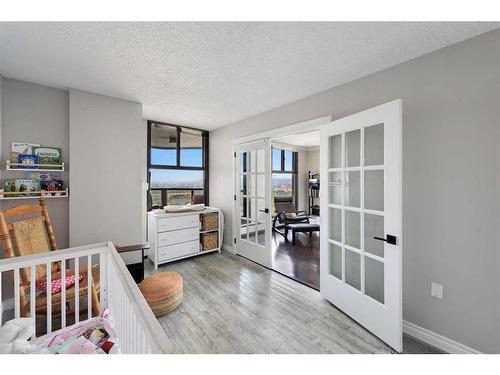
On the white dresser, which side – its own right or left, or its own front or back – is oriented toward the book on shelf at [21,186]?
right

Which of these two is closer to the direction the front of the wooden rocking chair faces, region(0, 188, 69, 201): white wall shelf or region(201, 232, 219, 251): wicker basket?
the wicker basket

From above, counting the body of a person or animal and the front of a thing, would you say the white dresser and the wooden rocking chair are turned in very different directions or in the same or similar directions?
same or similar directions

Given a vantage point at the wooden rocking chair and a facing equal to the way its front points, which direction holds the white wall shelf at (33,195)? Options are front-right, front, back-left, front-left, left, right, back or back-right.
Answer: back-left

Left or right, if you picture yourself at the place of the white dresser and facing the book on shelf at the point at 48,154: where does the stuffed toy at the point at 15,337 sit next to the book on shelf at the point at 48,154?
left

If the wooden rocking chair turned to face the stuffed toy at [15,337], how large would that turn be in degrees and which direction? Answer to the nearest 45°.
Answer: approximately 45° to its right

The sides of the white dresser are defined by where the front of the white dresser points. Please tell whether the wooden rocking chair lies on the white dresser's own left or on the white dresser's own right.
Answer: on the white dresser's own right

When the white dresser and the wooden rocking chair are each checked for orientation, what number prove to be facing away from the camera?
0

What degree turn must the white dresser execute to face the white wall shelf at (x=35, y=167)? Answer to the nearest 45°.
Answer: approximately 90° to its right

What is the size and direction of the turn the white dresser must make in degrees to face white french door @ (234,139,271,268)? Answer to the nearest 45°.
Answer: approximately 45° to its left

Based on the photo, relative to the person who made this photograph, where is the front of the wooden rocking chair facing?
facing the viewer and to the right of the viewer

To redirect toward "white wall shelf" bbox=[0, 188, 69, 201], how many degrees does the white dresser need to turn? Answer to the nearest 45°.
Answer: approximately 90° to its right
